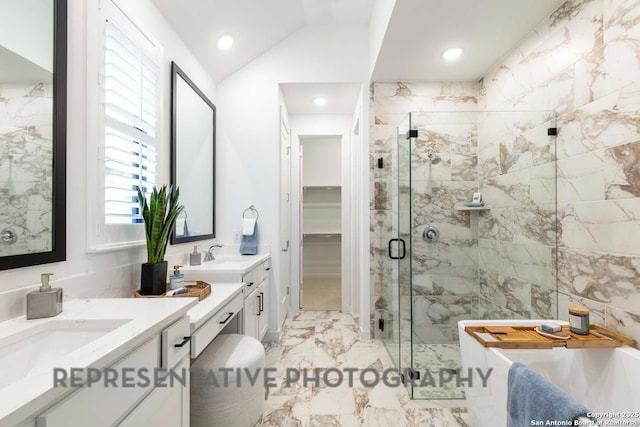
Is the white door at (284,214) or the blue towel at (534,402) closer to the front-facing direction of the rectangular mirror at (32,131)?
the blue towel

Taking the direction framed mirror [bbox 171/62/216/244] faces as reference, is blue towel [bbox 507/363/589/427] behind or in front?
in front

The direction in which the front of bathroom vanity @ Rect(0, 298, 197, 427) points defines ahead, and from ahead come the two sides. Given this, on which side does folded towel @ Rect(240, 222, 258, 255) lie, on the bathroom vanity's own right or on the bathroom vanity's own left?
on the bathroom vanity's own left

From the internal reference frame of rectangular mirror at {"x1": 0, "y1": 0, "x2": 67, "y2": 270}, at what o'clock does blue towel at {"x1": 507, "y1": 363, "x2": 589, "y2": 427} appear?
The blue towel is roughly at 12 o'clock from the rectangular mirror.

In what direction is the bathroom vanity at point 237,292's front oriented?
to the viewer's right

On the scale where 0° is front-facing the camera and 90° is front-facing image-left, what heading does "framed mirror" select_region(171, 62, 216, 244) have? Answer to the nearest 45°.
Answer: approximately 315°

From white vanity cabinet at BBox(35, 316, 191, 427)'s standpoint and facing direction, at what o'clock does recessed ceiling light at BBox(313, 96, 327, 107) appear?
The recessed ceiling light is roughly at 9 o'clock from the white vanity cabinet.

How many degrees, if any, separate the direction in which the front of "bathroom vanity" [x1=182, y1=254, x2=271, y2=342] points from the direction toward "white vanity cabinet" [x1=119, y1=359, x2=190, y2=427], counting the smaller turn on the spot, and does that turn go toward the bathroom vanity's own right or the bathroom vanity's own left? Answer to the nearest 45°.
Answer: approximately 90° to the bathroom vanity's own right

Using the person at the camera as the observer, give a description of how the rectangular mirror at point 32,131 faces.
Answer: facing the viewer and to the right of the viewer

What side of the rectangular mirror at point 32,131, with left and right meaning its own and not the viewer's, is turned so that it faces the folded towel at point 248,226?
left
